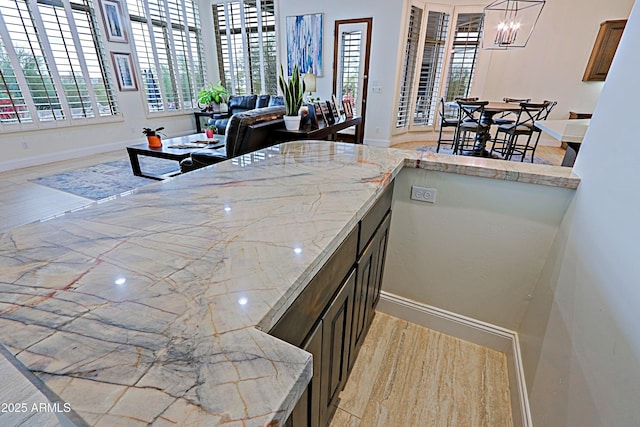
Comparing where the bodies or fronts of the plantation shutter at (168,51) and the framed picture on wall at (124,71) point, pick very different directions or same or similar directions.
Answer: same or similar directions

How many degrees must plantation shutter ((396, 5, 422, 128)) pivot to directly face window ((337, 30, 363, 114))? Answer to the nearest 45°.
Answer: approximately 135° to its right

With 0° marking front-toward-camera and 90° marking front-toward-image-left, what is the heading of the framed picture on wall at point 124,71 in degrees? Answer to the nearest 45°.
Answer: approximately 315°

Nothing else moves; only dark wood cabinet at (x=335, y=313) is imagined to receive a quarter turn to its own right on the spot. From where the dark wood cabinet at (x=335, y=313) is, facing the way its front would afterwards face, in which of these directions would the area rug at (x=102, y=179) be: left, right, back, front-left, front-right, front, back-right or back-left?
back-right

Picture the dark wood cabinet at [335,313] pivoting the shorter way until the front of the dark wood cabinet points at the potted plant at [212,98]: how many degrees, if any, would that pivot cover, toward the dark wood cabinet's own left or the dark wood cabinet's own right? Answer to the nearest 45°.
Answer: approximately 135° to the dark wood cabinet's own left

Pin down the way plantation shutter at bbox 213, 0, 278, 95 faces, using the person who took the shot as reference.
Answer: facing the viewer

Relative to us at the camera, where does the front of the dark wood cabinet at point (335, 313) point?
facing to the right of the viewer

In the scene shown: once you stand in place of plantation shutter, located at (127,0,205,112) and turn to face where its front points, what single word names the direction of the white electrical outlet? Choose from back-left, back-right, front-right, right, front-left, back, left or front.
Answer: front-right

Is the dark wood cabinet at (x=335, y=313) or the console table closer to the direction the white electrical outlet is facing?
the dark wood cabinet

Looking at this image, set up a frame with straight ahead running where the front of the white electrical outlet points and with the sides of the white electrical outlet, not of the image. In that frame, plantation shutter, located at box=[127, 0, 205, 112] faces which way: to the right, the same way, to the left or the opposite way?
to the left

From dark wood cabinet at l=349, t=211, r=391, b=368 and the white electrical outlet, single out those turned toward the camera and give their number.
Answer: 1

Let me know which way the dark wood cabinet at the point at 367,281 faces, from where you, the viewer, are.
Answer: facing to the right of the viewer

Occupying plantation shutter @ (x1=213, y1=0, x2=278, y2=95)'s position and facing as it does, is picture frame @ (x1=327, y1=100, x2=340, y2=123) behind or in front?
in front

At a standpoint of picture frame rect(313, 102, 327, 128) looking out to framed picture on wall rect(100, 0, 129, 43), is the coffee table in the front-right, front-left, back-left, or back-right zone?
front-left

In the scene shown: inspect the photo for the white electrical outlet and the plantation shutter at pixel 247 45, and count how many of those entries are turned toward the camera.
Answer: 2

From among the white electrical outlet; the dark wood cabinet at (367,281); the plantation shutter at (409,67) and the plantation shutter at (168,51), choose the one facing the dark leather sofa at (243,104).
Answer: the plantation shutter at (168,51)

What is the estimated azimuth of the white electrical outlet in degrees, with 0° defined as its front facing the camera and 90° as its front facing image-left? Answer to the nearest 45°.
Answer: approximately 0°

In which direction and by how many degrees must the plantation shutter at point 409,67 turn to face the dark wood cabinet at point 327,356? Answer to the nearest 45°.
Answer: approximately 45° to its right
